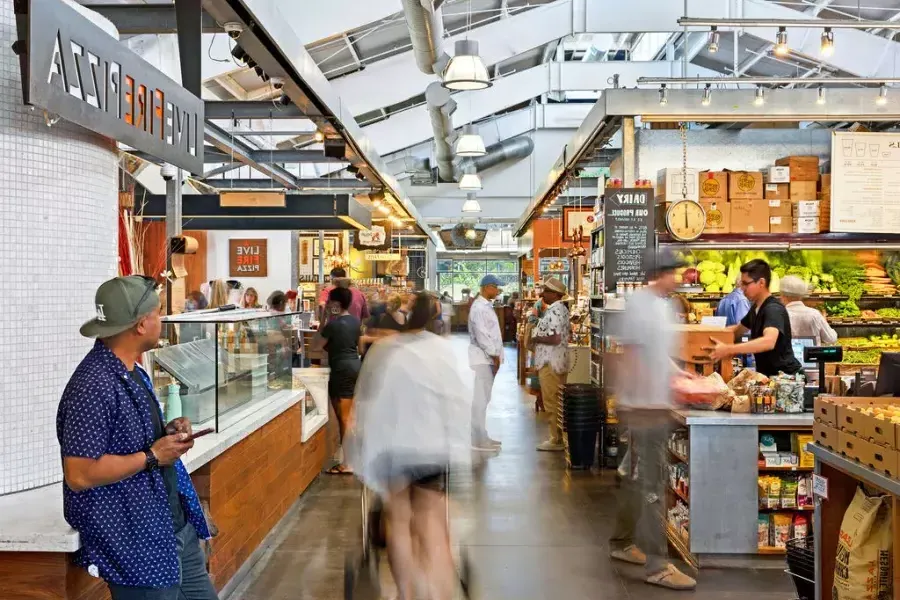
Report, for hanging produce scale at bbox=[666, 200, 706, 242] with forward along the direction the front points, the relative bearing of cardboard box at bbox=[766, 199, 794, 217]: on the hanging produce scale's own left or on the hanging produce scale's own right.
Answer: on the hanging produce scale's own left

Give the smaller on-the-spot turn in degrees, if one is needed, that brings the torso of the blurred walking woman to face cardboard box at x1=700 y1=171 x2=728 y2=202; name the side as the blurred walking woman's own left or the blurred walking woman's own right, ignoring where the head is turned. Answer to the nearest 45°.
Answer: approximately 45° to the blurred walking woman's own right

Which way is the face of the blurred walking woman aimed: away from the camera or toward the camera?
away from the camera

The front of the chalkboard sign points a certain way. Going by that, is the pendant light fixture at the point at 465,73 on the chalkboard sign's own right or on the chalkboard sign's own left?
on the chalkboard sign's own right

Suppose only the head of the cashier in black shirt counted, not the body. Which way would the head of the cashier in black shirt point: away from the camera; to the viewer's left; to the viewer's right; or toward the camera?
to the viewer's left

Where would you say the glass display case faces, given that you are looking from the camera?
facing the viewer and to the right of the viewer

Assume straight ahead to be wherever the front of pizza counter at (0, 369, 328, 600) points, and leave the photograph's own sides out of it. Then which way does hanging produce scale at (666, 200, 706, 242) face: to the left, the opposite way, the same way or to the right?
to the right

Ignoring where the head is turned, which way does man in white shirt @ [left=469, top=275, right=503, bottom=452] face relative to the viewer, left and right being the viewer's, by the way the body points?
facing to the right of the viewer

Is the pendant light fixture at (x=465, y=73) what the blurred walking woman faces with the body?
yes

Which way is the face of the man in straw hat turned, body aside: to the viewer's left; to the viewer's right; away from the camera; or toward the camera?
to the viewer's left

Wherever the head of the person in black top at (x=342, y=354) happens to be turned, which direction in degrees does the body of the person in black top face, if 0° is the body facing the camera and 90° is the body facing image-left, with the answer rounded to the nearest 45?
approximately 135°

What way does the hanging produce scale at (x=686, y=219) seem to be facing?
toward the camera

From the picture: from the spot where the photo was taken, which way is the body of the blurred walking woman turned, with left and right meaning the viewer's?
facing away from the viewer

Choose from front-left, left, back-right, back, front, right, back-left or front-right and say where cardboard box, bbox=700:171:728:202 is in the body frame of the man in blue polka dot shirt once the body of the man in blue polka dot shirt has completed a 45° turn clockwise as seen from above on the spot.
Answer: left
